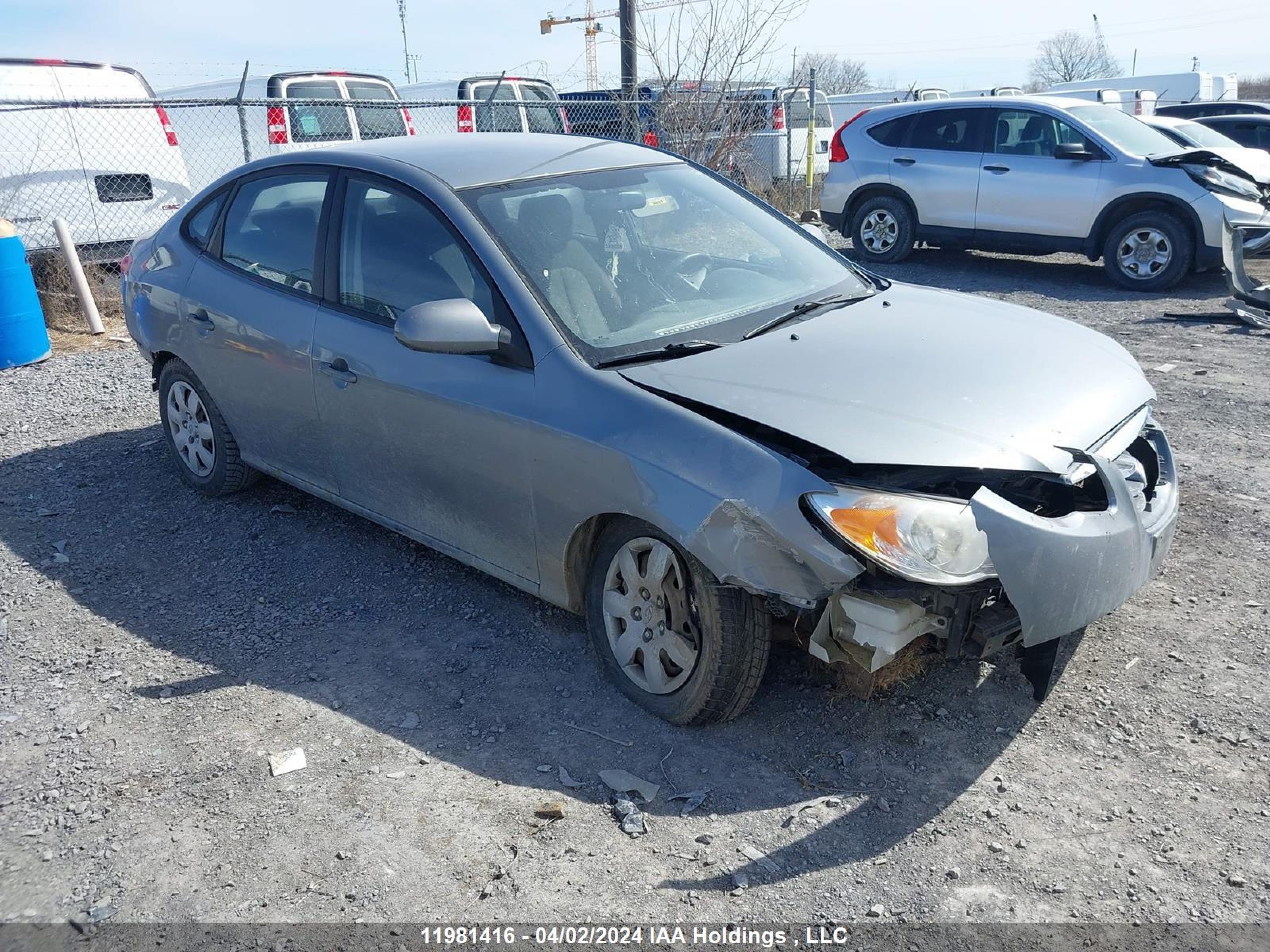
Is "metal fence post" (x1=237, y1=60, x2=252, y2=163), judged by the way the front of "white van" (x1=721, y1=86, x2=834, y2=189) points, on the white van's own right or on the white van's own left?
on the white van's own left

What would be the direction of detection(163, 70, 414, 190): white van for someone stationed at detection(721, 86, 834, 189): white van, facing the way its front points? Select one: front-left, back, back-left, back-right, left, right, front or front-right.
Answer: left

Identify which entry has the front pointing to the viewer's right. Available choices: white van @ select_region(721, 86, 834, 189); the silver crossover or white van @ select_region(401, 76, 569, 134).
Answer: the silver crossover

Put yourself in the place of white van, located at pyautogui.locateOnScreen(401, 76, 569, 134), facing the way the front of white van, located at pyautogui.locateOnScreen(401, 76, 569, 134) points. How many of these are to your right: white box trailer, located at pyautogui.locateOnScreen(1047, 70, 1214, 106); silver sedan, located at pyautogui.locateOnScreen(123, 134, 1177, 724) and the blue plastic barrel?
1

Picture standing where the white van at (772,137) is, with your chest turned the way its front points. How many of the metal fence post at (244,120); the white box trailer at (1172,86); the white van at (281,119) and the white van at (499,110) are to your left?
3

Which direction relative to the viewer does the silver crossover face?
to the viewer's right

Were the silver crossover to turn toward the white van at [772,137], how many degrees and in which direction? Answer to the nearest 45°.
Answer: approximately 135° to its left

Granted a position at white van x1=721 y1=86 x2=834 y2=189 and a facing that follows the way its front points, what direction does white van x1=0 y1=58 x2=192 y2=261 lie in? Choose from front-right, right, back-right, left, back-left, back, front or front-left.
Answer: left

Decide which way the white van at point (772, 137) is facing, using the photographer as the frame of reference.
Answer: facing away from the viewer and to the left of the viewer

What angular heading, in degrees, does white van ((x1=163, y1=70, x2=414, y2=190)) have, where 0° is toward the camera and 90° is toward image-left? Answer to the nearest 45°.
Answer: approximately 135°

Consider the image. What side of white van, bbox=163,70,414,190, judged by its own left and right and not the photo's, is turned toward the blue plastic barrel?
back

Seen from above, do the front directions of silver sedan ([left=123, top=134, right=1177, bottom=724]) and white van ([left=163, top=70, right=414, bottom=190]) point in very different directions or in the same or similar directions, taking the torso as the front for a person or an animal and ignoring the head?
very different directions
